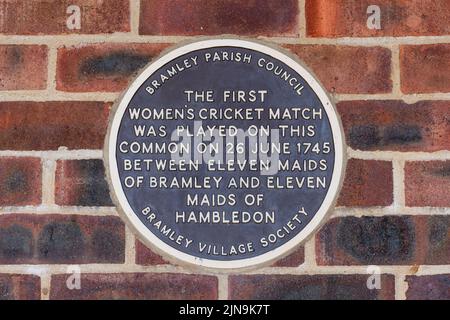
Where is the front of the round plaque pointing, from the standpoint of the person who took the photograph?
facing the viewer
